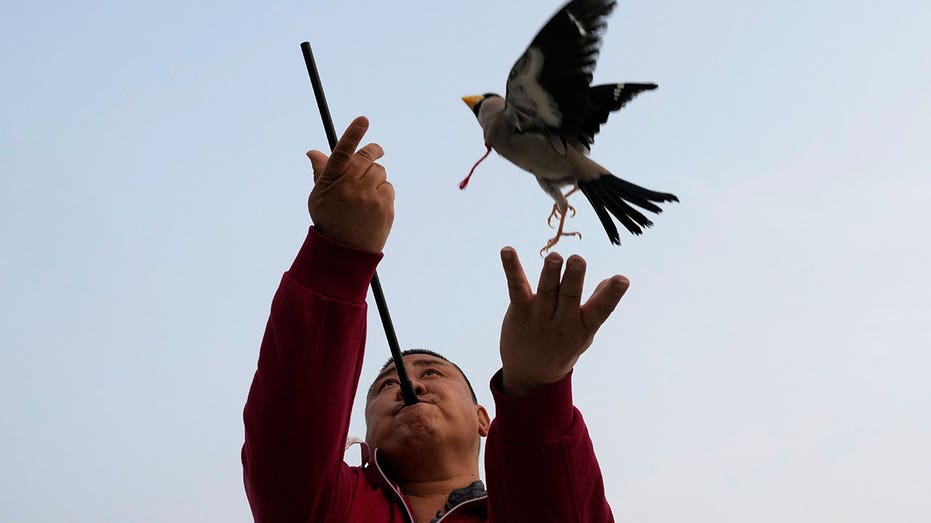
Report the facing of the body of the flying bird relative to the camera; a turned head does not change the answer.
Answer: to the viewer's left

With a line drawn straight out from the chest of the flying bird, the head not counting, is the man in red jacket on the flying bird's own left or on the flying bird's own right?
on the flying bird's own right
